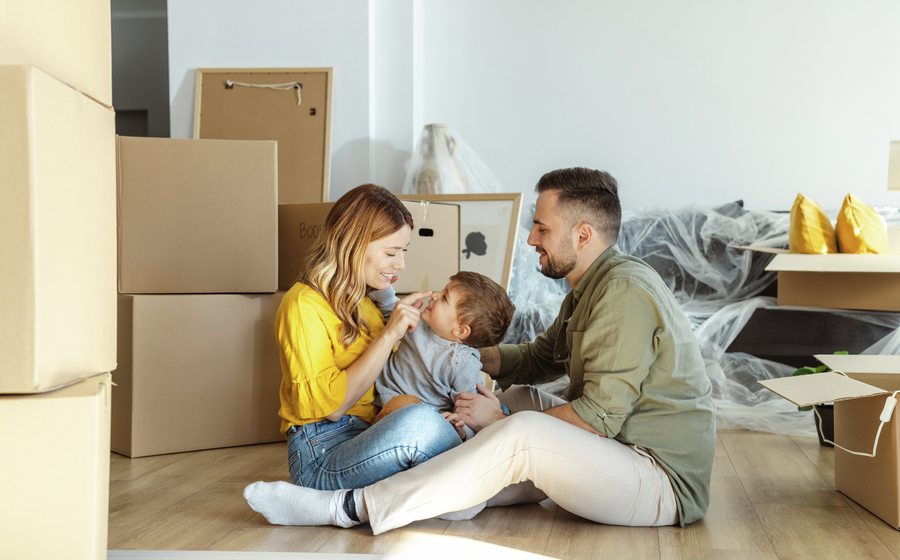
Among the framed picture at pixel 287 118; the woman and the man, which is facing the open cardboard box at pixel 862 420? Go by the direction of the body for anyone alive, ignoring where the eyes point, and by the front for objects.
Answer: the woman

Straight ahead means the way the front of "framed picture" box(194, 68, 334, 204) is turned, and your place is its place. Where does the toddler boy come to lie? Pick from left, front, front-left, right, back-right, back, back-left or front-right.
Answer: back

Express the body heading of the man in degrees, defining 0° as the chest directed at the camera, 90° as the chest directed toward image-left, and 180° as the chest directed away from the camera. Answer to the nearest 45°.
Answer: approximately 90°

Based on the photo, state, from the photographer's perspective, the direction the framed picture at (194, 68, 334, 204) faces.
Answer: facing away from the viewer

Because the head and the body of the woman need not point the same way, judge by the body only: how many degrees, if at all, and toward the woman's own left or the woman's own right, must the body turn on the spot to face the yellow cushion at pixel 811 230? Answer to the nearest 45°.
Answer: approximately 45° to the woman's own left

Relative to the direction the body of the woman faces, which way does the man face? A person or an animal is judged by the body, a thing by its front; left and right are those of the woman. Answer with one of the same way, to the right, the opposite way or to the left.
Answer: the opposite way

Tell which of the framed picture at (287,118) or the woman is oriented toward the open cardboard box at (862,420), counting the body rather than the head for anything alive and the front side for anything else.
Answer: the woman

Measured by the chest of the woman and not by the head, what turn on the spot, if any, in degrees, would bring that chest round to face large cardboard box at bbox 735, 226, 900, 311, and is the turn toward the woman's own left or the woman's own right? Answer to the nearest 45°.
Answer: approximately 45° to the woman's own left

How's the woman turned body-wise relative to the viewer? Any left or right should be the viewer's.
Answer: facing to the right of the viewer
